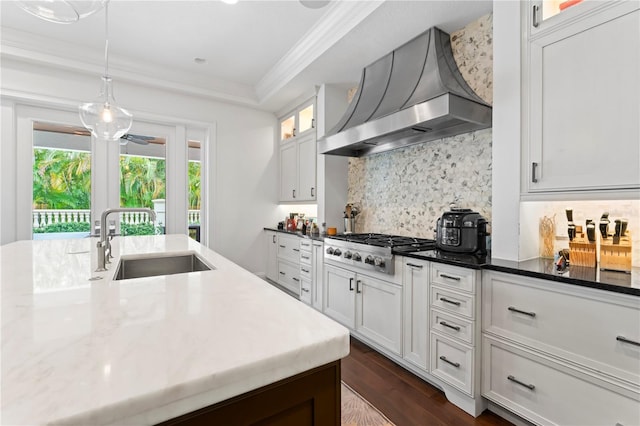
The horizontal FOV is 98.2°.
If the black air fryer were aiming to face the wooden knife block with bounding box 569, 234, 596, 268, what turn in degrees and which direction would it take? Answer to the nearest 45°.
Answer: approximately 135° to its left

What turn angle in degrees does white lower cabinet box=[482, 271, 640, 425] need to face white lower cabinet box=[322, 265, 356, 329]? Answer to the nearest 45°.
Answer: approximately 45° to its right

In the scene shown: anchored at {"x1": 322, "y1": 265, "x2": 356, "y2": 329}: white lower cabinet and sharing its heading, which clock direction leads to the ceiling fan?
The ceiling fan is roughly at 2 o'clock from the white lower cabinet.

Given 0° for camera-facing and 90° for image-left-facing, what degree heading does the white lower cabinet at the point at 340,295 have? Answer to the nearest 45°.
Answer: approximately 45°

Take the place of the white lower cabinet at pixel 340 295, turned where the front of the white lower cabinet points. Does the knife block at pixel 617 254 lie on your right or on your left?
on your left

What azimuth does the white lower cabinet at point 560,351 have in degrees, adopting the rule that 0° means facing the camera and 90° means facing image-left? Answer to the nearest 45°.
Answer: approximately 45°

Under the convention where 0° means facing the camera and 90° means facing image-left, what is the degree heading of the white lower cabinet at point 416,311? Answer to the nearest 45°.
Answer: approximately 45°

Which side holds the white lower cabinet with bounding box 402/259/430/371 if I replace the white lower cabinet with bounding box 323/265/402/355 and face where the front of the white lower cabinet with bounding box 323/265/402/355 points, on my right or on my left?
on my left

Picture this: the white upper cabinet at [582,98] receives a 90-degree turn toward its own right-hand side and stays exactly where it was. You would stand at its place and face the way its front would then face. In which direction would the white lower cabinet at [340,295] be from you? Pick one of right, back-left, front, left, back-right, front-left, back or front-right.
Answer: front-left

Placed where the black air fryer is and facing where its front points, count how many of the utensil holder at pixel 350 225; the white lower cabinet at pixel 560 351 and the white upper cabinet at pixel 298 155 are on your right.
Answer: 2
